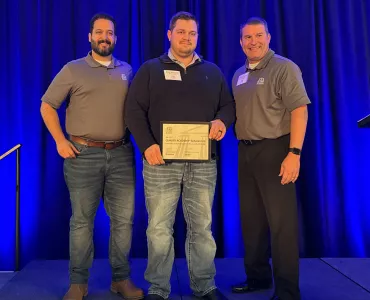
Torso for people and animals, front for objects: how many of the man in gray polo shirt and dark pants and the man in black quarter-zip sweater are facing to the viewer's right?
0

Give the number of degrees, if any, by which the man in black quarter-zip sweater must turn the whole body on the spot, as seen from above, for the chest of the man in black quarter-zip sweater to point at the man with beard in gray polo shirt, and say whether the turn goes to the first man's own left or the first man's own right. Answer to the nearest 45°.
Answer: approximately 90° to the first man's own right

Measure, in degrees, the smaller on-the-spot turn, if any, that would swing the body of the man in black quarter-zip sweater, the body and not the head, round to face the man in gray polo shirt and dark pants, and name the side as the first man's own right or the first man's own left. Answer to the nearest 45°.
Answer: approximately 90° to the first man's own left

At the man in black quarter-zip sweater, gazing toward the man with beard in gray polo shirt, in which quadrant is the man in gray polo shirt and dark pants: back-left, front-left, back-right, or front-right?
back-right

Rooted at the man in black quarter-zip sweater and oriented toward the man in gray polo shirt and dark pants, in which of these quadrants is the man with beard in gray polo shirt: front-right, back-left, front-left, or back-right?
back-left

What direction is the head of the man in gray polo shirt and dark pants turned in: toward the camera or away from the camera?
toward the camera

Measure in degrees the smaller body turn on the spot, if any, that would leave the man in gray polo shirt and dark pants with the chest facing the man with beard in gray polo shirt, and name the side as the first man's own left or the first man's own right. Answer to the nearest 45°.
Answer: approximately 45° to the first man's own right

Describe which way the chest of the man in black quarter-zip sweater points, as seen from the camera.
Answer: toward the camera
